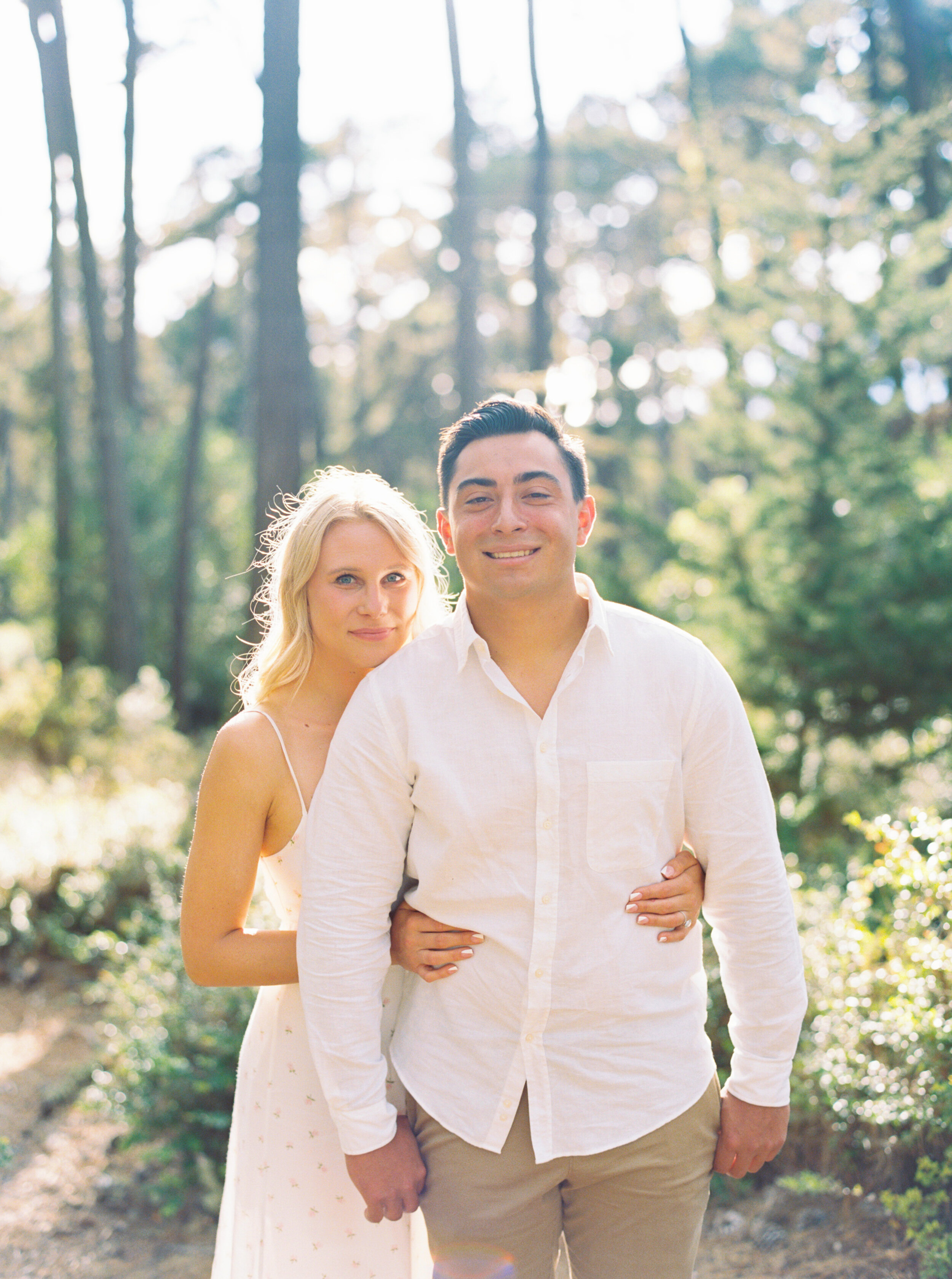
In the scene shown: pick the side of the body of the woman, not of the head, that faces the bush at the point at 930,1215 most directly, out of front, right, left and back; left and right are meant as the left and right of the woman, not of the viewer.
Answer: left

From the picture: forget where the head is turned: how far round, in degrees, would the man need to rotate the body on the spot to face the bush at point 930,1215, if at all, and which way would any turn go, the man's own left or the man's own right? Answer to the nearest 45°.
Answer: approximately 135° to the man's own left

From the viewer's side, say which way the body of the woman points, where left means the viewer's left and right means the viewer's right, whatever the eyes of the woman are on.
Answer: facing the viewer and to the right of the viewer

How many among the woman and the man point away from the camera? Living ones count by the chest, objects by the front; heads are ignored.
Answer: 0

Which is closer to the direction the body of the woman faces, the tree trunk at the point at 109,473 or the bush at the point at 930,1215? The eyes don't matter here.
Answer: the bush

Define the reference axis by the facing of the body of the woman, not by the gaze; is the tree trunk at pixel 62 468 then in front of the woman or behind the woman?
behind

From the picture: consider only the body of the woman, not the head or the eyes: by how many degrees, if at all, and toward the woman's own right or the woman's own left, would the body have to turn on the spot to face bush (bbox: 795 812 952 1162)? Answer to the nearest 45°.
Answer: approximately 90° to the woman's own left

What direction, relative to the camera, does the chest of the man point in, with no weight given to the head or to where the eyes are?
toward the camera
